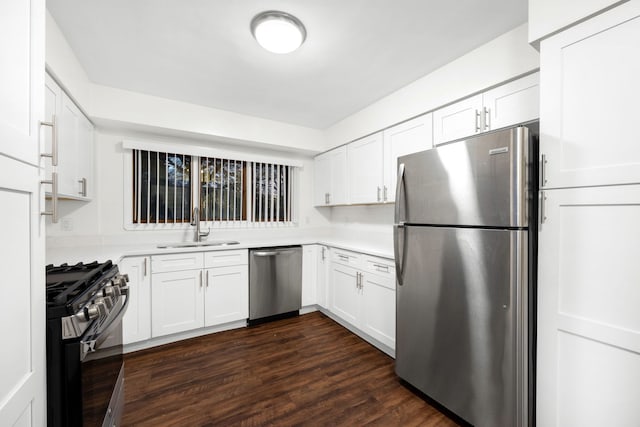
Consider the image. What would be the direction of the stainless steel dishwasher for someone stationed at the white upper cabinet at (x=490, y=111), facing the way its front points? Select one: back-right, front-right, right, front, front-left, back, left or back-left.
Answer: front-right

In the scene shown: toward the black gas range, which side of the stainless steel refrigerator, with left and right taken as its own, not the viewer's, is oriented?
front

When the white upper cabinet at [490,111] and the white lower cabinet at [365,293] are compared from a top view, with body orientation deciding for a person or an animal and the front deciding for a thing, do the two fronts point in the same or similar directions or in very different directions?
same or similar directions

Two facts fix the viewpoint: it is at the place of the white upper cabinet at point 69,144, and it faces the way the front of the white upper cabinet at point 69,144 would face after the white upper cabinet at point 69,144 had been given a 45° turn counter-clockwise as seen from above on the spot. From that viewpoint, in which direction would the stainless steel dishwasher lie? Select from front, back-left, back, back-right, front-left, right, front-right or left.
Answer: front-right

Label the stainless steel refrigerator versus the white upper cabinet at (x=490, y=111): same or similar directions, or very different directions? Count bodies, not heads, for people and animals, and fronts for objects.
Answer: same or similar directions

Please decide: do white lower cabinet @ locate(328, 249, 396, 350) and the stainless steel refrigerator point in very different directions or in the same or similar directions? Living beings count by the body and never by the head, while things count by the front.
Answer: same or similar directions

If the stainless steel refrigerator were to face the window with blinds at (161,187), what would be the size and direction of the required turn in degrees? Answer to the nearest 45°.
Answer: approximately 45° to its right

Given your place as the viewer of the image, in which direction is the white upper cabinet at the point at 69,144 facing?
facing to the right of the viewer

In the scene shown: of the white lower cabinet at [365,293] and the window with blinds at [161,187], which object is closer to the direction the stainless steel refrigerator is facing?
the window with blinds

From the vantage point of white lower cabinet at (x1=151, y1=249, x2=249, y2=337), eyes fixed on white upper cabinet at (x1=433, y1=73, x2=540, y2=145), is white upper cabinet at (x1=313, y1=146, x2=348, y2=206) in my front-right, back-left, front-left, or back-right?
front-left

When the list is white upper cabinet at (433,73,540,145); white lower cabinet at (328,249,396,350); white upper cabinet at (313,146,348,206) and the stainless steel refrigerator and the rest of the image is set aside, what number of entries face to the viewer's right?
0

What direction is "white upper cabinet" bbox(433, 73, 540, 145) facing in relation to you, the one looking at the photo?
facing the viewer and to the left of the viewer

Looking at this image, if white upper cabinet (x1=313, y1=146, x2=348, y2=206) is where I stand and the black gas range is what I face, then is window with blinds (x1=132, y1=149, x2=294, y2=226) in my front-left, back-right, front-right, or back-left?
front-right

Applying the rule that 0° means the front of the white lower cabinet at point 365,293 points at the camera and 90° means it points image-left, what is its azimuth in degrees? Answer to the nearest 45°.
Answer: approximately 45°

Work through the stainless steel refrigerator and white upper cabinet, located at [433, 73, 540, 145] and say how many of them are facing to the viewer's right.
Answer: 0
